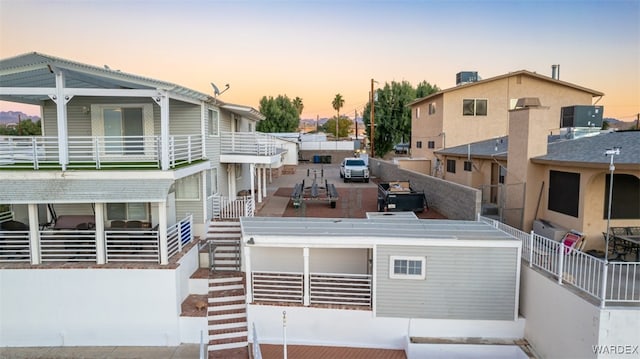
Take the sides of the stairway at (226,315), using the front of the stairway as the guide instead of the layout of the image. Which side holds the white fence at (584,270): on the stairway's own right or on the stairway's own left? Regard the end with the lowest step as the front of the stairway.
on the stairway's own left

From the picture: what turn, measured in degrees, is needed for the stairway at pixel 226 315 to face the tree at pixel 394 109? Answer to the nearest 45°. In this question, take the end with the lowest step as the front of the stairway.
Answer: approximately 135° to its left

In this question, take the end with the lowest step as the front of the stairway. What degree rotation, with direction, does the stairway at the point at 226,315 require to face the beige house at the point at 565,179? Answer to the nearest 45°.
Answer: approximately 90° to its left

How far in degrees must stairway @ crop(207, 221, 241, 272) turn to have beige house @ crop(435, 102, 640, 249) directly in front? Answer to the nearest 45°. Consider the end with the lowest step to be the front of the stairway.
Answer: approximately 90° to its left

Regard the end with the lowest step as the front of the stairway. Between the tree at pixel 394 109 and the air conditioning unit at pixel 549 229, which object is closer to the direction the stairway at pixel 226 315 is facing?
the air conditioning unit

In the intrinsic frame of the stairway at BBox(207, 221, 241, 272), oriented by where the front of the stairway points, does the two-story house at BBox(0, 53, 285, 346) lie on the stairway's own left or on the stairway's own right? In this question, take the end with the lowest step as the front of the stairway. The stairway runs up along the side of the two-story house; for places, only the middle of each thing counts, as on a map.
on the stairway's own right

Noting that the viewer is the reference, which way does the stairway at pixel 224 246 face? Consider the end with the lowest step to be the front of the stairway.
facing the viewer

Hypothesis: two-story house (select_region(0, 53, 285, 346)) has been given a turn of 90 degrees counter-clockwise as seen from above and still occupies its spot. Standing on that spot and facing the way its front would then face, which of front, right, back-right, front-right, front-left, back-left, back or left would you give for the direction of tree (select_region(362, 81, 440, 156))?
front-left

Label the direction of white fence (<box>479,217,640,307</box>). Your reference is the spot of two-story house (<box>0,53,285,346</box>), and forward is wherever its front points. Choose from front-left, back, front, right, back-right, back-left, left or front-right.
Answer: front-left

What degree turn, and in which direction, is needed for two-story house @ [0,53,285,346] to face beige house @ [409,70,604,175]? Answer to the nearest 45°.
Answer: approximately 90° to its left

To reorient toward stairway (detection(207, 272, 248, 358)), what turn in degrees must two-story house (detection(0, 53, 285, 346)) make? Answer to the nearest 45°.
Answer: approximately 45° to its left

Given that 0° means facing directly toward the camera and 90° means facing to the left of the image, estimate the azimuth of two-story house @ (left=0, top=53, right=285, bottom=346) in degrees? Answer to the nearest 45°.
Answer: approximately 0°

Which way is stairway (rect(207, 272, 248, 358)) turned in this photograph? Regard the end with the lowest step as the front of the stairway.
toward the camera
